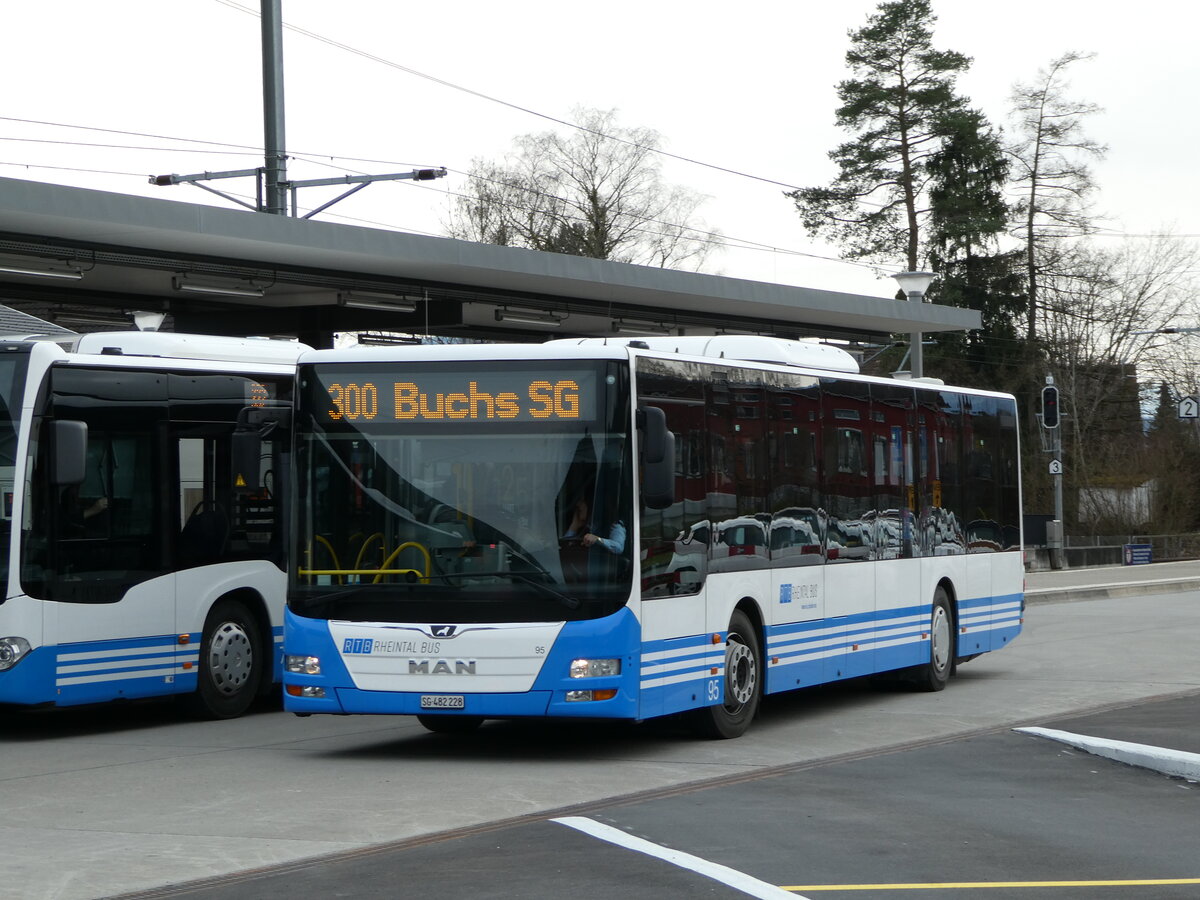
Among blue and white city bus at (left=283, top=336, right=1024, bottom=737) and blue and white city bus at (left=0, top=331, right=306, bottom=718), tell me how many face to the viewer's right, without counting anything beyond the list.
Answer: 0

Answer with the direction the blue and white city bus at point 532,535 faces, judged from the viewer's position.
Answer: facing the viewer and to the left of the viewer

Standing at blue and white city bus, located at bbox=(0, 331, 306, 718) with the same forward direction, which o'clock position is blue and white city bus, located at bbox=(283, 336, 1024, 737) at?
blue and white city bus, located at bbox=(283, 336, 1024, 737) is roughly at 9 o'clock from blue and white city bus, located at bbox=(0, 331, 306, 718).

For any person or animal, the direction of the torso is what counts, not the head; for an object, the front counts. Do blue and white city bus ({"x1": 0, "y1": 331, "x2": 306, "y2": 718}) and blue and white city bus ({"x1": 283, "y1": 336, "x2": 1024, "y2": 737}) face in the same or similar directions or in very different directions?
same or similar directions

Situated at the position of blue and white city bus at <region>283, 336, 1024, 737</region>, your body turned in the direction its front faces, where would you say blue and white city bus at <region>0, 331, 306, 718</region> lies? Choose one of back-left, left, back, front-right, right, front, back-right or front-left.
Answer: right

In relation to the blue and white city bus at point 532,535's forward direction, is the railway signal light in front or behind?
behind

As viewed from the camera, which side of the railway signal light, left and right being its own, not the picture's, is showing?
front

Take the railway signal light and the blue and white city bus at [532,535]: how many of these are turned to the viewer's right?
0
